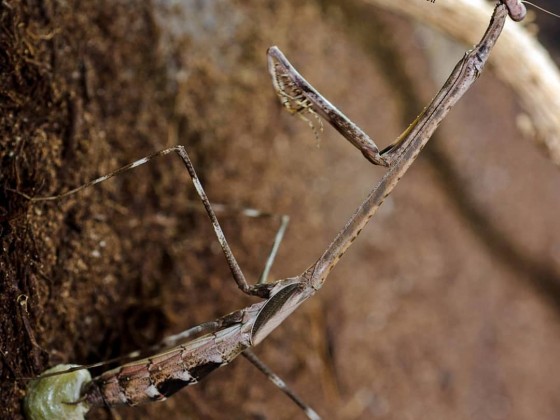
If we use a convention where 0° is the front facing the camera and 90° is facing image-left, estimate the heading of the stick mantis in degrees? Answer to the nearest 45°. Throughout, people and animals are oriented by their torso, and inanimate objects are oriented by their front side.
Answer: approximately 270°
